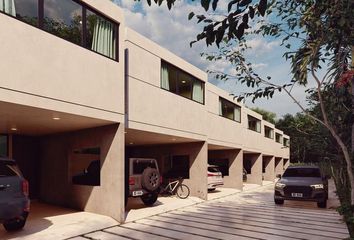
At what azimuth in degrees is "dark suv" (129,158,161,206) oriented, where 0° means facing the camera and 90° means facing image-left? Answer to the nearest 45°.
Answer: approximately 135°

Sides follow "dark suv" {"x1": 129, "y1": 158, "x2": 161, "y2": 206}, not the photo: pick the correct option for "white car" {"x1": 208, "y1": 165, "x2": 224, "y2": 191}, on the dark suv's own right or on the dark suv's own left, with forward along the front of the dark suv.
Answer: on the dark suv's own right

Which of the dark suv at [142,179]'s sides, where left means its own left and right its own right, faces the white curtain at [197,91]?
right

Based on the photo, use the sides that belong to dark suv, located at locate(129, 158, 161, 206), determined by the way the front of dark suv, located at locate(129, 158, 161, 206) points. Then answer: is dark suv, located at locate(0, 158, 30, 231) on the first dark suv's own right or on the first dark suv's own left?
on the first dark suv's own left
